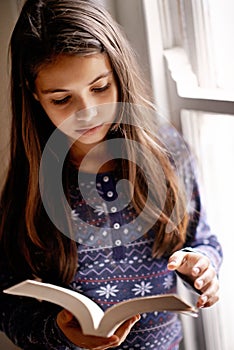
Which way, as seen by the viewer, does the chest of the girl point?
toward the camera
